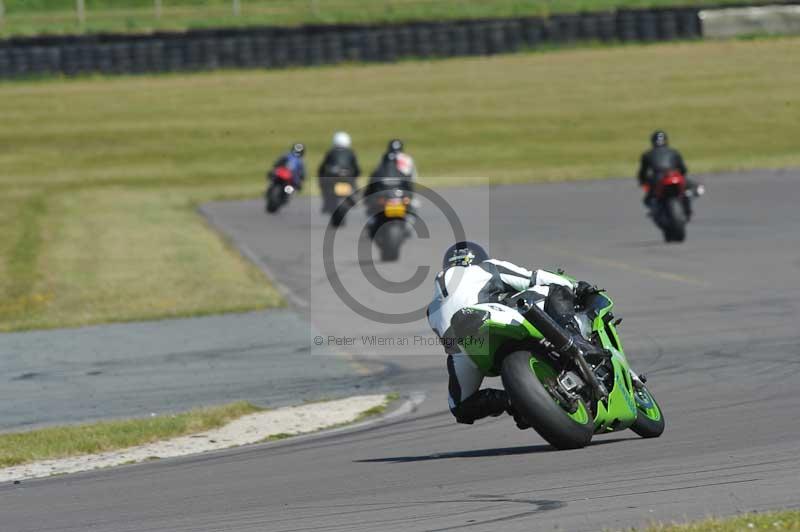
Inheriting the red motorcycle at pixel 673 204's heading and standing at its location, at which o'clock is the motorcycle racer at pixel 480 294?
The motorcycle racer is roughly at 6 o'clock from the red motorcycle.

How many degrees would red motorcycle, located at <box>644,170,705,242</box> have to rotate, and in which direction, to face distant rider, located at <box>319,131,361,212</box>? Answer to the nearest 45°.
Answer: approximately 45° to its left

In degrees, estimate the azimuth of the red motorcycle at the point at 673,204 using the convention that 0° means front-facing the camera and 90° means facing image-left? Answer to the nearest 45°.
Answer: approximately 180°

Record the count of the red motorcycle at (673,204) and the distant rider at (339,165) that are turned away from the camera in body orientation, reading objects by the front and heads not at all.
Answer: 2

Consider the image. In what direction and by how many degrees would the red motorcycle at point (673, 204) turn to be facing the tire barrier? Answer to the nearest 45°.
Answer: approximately 45° to its left

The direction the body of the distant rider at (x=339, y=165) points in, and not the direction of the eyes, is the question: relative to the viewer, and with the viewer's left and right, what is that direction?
facing away from the viewer

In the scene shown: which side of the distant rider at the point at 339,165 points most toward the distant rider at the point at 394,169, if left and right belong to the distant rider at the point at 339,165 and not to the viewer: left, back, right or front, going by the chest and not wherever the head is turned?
back

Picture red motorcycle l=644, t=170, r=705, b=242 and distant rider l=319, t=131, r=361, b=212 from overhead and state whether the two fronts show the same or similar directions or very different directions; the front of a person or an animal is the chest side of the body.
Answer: same or similar directions

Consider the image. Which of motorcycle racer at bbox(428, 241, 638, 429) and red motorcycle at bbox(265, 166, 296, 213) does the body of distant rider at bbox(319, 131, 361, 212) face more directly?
the red motorcycle

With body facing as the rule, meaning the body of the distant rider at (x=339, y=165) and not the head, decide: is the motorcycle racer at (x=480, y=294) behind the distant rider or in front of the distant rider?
behind

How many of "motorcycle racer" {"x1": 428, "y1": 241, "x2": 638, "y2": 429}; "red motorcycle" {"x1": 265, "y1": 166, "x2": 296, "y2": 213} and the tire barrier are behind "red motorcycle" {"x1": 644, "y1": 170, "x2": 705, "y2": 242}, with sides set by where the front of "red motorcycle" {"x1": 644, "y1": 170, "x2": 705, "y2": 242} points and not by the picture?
1

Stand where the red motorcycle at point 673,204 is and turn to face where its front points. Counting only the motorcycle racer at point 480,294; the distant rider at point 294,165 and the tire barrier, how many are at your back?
1

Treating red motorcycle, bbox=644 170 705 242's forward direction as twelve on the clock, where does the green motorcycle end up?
The green motorcycle is roughly at 6 o'clock from the red motorcycle.

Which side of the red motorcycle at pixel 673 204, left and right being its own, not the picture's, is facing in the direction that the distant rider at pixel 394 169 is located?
left

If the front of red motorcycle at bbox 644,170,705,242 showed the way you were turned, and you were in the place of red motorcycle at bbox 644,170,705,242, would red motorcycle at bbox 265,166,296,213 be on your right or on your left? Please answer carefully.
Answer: on your left

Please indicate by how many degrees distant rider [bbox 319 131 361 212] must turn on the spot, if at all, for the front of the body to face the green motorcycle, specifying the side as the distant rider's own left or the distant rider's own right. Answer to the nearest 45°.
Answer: approximately 180°
